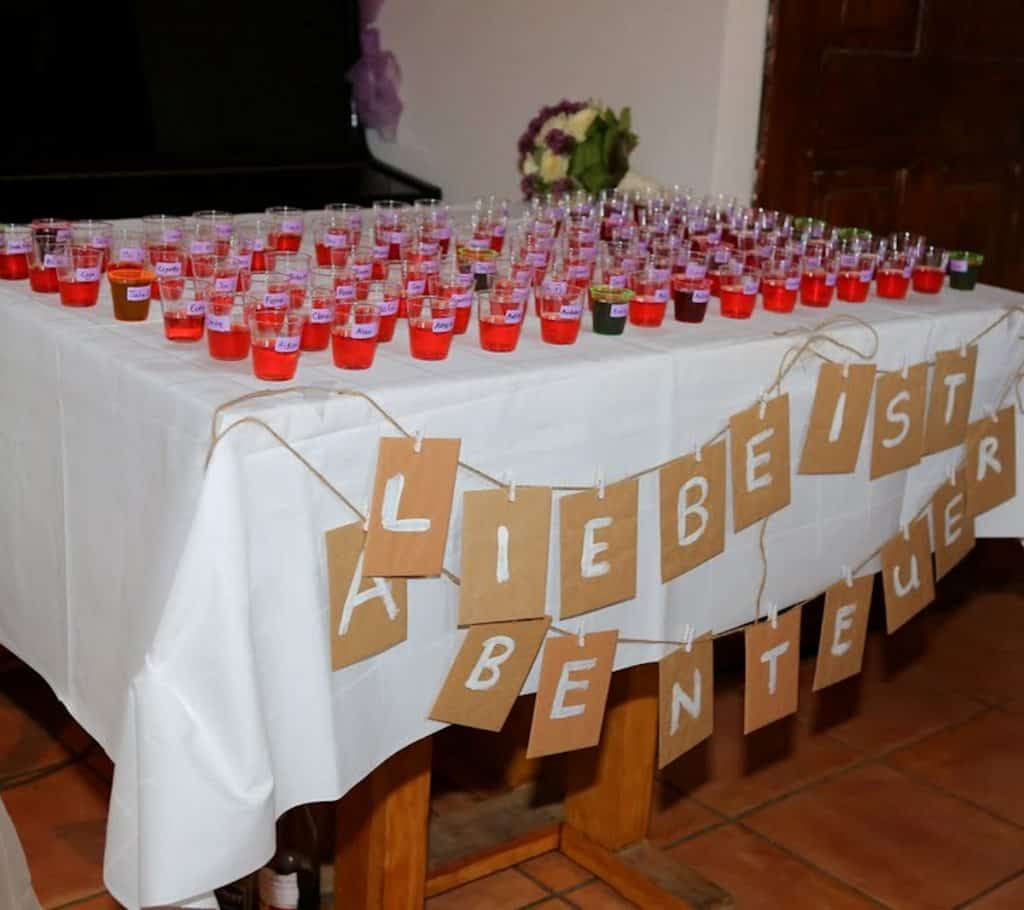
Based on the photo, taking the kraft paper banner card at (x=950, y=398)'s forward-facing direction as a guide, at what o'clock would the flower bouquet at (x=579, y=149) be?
The flower bouquet is roughly at 6 o'clock from the kraft paper banner card.

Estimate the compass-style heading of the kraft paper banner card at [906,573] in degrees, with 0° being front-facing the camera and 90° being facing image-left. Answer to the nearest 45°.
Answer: approximately 315°

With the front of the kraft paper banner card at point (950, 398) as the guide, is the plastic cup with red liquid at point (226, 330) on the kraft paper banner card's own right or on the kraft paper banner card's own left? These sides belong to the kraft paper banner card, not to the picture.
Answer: on the kraft paper banner card's own right

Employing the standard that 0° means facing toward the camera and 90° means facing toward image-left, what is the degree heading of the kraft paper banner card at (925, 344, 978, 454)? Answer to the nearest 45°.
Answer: approximately 315°

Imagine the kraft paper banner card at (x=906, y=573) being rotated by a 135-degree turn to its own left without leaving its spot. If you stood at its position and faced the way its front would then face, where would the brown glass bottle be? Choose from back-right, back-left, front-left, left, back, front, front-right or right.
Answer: back-left

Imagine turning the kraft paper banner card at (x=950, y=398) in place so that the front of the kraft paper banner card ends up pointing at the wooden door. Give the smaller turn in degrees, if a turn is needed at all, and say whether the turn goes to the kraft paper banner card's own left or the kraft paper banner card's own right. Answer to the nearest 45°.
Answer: approximately 135° to the kraft paper banner card's own left
